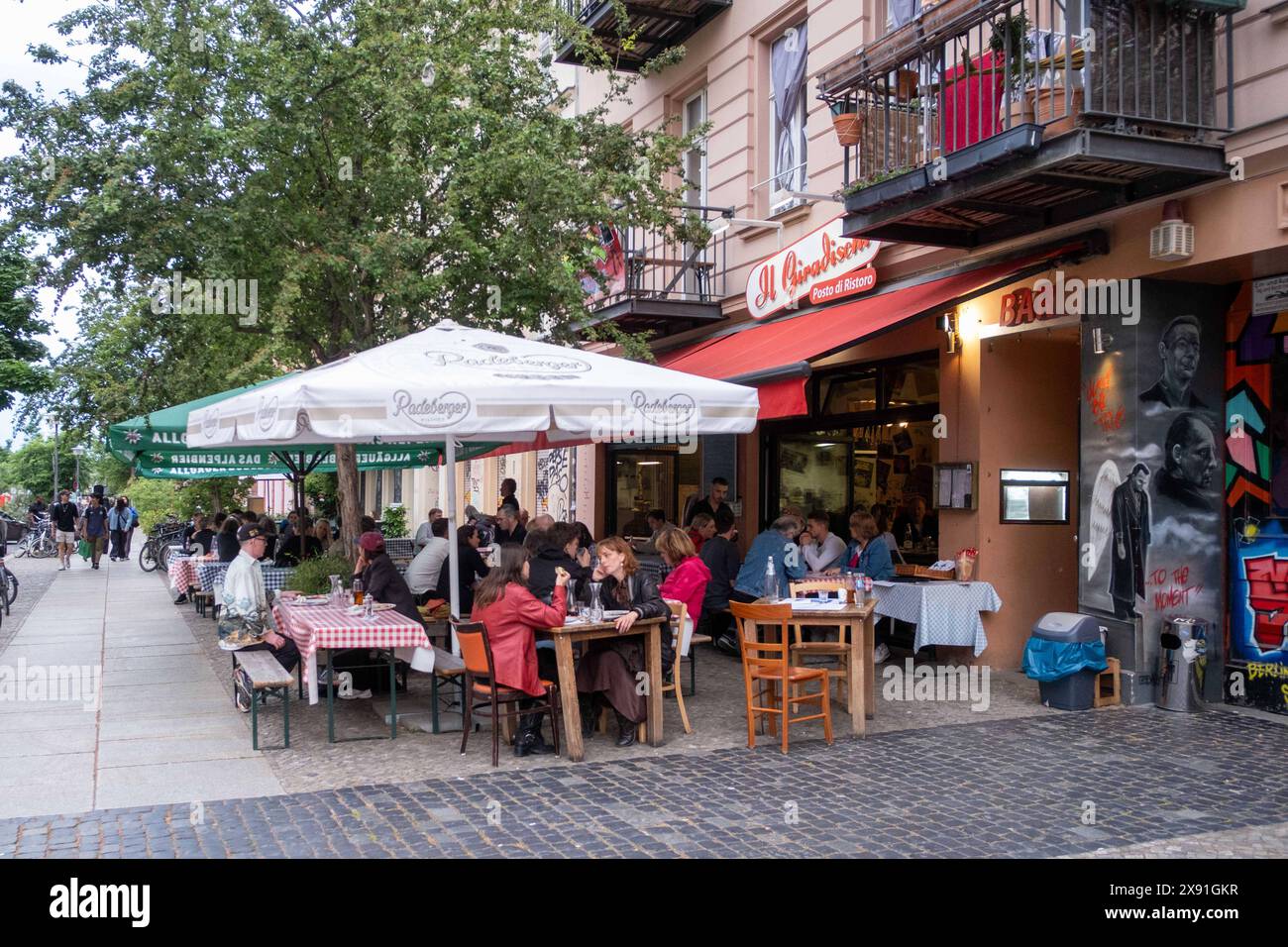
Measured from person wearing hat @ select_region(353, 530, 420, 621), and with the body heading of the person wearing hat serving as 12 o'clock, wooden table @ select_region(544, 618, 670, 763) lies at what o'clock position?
The wooden table is roughly at 8 o'clock from the person wearing hat.

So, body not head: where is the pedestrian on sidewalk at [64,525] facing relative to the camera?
toward the camera

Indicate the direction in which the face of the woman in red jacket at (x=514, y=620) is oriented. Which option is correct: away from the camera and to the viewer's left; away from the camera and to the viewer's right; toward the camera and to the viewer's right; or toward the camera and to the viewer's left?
away from the camera and to the viewer's right

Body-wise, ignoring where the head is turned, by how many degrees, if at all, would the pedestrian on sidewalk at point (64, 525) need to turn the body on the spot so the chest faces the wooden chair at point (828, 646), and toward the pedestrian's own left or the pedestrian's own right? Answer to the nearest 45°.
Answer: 0° — they already face it

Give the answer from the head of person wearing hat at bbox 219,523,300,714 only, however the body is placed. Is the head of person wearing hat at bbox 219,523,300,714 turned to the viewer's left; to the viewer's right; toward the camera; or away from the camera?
to the viewer's right

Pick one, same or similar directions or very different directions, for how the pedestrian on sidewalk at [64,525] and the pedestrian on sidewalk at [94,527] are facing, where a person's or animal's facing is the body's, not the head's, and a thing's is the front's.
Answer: same or similar directions

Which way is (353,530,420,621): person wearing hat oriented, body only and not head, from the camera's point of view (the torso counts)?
to the viewer's left

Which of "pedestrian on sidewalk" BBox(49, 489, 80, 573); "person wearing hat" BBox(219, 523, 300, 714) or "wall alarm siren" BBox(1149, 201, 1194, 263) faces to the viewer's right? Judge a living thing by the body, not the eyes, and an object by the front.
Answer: the person wearing hat

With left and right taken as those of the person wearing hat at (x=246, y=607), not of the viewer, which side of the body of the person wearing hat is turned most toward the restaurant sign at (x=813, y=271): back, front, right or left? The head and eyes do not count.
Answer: front

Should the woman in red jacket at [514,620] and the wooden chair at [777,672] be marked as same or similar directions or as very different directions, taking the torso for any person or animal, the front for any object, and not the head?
same or similar directions

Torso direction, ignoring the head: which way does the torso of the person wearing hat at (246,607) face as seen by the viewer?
to the viewer's right

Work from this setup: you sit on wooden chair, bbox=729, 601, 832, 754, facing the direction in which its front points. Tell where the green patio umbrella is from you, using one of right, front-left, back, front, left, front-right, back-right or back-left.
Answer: left

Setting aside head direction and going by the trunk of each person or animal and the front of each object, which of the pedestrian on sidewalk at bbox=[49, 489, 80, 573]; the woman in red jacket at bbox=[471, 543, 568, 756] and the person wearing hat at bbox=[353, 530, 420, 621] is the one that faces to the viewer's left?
the person wearing hat
